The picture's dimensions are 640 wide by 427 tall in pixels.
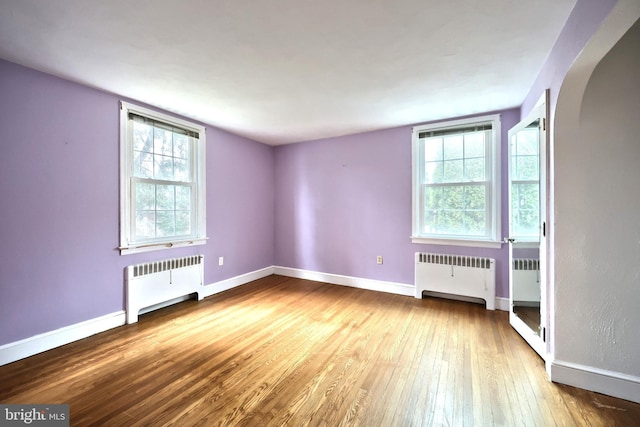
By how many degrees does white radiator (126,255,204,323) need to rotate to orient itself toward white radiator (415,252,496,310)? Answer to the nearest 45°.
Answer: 0° — it already faces it

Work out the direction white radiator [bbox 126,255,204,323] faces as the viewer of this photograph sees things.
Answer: facing the viewer and to the right of the viewer

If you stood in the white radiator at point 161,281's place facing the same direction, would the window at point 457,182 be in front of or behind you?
in front

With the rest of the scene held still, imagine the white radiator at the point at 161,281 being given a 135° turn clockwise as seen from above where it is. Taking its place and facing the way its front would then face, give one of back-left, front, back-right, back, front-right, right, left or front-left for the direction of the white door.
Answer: back-left
